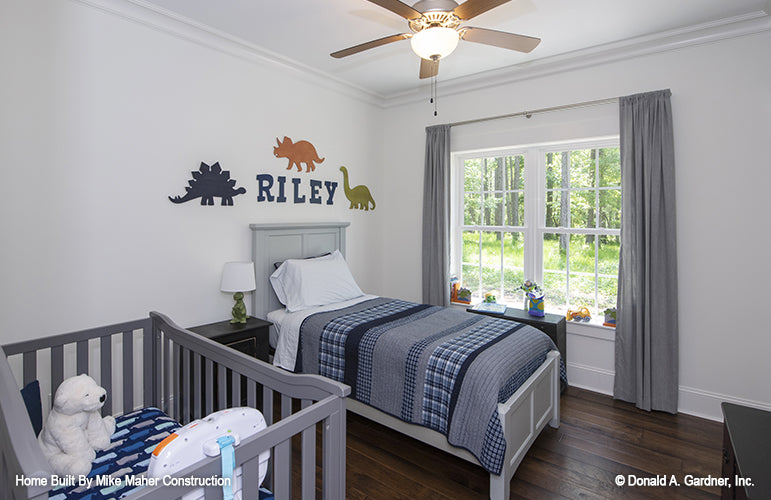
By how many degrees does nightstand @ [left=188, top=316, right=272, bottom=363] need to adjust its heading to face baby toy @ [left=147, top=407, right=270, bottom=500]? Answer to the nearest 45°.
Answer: approximately 45° to its right

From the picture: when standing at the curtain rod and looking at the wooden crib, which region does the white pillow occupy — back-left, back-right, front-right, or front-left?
front-right

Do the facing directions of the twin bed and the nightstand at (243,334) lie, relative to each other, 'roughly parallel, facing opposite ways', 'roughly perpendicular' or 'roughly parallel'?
roughly parallel

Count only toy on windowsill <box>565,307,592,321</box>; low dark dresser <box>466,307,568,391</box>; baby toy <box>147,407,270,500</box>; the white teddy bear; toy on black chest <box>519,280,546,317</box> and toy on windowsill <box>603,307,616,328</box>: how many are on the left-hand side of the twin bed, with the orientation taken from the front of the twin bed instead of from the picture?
4

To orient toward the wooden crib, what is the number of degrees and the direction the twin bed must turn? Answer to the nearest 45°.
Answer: approximately 90° to its right

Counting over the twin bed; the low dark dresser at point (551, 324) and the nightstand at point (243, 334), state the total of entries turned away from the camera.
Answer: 0

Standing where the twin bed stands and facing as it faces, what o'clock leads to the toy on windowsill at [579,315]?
The toy on windowsill is roughly at 9 o'clock from the twin bed.

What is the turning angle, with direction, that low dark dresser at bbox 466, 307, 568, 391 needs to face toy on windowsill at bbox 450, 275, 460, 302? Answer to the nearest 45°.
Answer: approximately 90° to its right

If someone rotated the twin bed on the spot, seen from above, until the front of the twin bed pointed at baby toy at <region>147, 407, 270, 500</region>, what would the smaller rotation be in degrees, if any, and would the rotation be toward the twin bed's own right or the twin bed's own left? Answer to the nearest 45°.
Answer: approximately 90° to the twin bed's own right

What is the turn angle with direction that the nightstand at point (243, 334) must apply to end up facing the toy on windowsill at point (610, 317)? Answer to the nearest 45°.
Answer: approximately 45° to its left

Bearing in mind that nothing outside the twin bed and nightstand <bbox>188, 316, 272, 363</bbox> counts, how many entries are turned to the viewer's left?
0

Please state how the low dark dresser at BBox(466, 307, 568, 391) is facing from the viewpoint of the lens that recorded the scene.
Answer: facing the viewer and to the left of the viewer

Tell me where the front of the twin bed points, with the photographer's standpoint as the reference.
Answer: facing the viewer and to the right of the viewer

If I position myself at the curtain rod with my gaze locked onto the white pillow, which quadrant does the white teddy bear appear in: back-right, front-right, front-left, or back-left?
front-left

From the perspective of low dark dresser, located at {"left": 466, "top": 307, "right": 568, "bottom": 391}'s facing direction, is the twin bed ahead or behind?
ahead

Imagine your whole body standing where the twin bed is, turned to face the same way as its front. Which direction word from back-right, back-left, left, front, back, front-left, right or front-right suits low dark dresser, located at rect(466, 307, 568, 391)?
left

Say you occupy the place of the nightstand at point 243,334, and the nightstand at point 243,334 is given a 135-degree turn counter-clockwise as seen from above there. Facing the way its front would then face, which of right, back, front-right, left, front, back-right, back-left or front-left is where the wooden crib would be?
back

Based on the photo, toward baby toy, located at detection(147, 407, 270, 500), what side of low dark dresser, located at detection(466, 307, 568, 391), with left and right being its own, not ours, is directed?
front

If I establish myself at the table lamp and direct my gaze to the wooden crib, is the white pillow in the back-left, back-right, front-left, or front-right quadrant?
back-left
